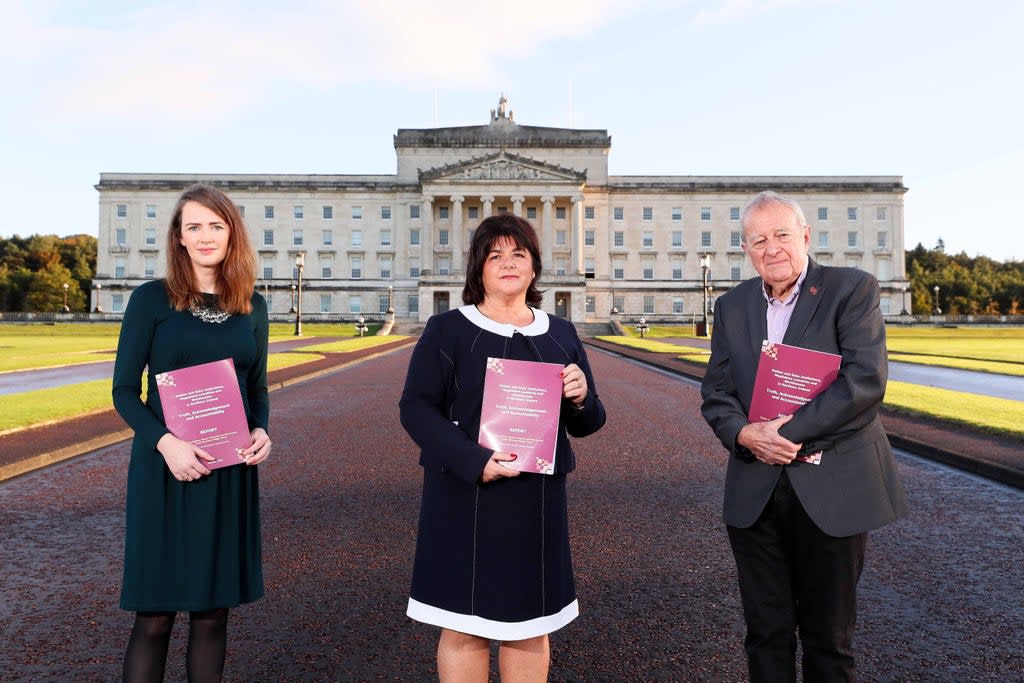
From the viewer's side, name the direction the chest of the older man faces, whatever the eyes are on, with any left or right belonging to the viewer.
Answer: facing the viewer and to the left of the viewer

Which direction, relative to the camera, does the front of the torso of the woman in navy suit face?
toward the camera

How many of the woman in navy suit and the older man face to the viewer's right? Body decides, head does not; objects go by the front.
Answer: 0

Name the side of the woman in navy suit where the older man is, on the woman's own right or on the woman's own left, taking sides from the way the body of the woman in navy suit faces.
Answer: on the woman's own left
